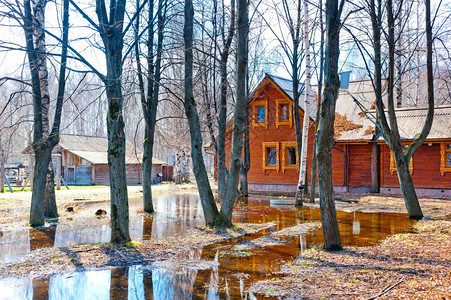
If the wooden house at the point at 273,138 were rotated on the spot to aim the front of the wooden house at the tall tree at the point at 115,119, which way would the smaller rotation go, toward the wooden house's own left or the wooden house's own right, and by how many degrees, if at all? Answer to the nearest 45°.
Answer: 0° — it already faces it

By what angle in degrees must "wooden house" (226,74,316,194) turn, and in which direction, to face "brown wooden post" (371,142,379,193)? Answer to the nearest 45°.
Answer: approximately 45° to its left

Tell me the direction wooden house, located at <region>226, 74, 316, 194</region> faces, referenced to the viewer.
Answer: facing the viewer

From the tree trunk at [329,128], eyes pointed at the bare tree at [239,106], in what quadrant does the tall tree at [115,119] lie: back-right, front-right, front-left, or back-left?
front-left

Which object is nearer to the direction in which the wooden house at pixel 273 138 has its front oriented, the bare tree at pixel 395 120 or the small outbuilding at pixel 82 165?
the bare tree

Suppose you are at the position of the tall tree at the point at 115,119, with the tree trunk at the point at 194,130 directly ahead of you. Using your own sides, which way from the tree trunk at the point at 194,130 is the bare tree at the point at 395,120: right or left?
right

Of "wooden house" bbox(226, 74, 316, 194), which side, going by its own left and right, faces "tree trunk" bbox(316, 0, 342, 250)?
front

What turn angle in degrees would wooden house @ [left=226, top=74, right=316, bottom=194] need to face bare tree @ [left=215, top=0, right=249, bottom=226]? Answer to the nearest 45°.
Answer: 0° — it already faces it

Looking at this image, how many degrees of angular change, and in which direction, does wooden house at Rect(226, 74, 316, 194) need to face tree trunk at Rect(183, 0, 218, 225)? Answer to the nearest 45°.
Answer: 0° — it already faces it

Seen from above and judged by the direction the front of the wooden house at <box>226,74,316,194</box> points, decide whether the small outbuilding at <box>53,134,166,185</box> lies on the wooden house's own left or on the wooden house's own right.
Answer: on the wooden house's own right
